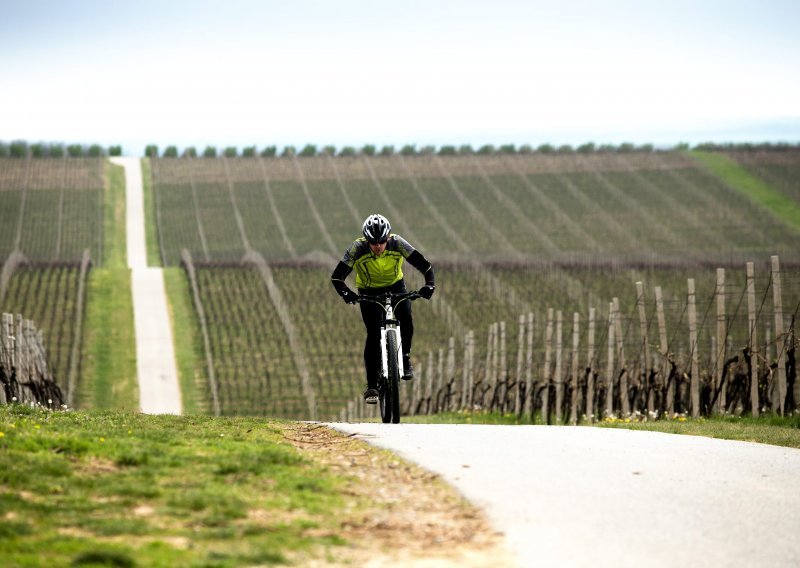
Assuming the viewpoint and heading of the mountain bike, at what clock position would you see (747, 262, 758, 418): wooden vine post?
The wooden vine post is roughly at 8 o'clock from the mountain bike.

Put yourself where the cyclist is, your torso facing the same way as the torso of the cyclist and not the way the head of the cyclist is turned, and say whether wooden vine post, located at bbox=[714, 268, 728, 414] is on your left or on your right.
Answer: on your left

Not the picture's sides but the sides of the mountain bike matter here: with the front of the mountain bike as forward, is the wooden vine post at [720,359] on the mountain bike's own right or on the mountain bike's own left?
on the mountain bike's own left

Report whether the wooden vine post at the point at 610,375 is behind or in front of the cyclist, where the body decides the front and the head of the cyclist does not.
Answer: behind
